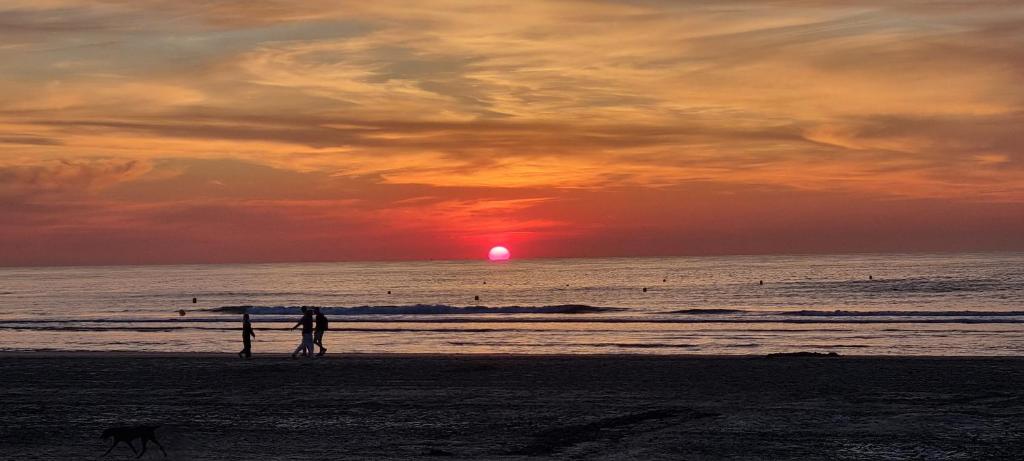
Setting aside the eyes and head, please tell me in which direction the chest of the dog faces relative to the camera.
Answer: to the viewer's left

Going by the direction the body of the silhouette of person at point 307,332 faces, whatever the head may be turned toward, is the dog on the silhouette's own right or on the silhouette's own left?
on the silhouette's own left

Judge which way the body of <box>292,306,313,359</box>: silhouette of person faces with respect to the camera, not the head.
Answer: to the viewer's left
